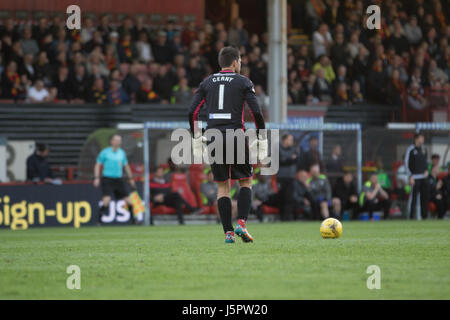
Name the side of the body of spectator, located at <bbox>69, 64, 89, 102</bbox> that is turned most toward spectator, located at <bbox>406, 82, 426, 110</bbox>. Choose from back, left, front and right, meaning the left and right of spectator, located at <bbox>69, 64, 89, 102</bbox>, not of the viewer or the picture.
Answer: left

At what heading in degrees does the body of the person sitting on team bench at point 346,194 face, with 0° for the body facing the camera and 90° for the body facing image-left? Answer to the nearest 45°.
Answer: approximately 0°

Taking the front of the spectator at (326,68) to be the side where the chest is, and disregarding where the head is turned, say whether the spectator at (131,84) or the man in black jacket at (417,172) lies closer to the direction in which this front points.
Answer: the man in black jacket

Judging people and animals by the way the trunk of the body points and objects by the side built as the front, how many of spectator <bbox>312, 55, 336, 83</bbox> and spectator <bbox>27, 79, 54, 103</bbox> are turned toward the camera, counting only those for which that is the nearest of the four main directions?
2
